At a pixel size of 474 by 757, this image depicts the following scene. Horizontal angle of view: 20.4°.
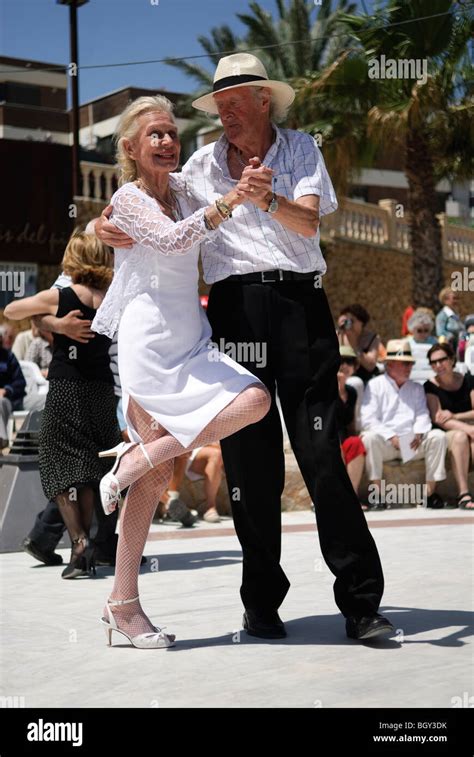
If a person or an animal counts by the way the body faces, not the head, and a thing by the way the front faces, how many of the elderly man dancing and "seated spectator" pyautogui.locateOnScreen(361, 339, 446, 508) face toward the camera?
2

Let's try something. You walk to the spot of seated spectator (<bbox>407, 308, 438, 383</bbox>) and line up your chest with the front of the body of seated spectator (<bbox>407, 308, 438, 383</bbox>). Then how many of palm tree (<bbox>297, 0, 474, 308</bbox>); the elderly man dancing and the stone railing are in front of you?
1

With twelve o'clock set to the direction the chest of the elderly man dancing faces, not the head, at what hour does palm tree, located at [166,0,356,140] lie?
The palm tree is roughly at 6 o'clock from the elderly man dancing.

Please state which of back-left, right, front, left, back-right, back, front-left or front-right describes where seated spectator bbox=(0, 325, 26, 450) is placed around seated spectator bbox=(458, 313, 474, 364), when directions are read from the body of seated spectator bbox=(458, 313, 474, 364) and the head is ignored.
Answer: front-right

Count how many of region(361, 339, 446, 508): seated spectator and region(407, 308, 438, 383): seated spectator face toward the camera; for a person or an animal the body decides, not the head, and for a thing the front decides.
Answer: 2

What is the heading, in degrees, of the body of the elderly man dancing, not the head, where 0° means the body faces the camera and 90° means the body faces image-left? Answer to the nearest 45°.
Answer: approximately 0°

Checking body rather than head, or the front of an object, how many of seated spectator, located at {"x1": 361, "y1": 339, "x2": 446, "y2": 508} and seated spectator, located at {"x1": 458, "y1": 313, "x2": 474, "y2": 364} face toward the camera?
2

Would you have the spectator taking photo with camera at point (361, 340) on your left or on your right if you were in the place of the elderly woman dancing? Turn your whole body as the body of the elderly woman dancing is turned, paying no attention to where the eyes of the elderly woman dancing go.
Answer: on your left
